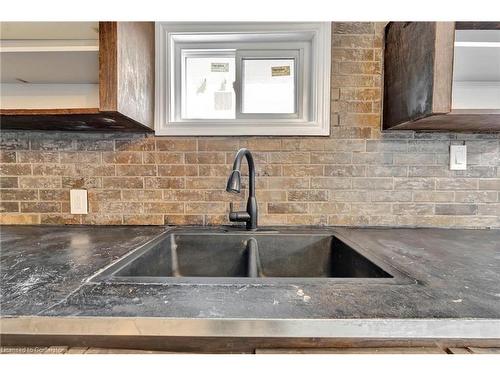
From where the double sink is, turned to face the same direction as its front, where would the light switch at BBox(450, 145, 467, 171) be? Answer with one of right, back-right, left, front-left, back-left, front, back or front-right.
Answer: left

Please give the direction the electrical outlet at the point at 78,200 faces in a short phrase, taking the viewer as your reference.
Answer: facing the viewer

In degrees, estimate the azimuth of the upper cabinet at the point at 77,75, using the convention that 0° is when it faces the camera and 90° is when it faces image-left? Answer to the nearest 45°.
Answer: approximately 0°

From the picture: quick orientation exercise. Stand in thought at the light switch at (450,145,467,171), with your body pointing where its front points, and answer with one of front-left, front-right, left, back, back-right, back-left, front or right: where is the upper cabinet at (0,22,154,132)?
front-right

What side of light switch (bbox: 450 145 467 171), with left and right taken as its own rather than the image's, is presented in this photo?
front

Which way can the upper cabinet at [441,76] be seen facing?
toward the camera

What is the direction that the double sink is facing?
toward the camera

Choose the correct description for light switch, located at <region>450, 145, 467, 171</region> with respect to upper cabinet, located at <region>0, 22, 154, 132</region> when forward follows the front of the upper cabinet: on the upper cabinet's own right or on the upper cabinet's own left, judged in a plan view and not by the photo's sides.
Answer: on the upper cabinet's own left

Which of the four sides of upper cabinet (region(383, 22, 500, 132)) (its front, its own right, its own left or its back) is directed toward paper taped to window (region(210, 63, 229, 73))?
right
